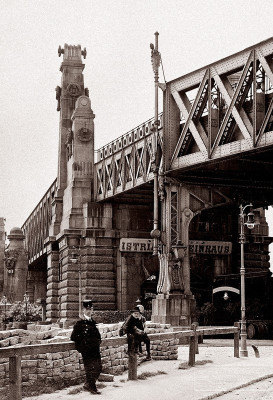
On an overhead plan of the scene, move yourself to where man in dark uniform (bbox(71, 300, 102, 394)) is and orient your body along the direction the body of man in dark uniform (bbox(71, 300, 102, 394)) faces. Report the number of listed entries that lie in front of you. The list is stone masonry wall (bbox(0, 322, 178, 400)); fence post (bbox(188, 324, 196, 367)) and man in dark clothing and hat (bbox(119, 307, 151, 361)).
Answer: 0

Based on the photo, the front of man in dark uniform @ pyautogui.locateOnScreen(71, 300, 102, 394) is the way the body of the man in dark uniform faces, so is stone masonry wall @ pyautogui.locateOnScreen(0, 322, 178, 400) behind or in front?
behind

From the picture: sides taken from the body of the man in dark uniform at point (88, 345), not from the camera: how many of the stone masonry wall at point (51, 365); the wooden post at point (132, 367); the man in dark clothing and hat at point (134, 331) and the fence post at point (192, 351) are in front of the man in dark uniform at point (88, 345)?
0

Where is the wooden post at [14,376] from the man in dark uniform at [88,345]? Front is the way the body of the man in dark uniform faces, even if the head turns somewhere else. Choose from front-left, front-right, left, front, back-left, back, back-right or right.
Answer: front-right

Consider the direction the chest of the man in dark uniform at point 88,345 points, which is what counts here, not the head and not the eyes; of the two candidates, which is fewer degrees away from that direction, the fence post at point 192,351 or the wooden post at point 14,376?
the wooden post

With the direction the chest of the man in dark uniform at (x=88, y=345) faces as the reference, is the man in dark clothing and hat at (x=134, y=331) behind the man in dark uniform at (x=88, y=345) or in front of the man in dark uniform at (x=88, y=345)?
behind

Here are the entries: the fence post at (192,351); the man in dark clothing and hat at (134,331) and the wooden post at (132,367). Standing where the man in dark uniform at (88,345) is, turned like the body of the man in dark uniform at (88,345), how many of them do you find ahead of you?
0

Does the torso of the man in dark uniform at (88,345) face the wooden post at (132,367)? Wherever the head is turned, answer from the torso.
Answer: no

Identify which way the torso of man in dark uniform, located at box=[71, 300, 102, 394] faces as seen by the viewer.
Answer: toward the camera

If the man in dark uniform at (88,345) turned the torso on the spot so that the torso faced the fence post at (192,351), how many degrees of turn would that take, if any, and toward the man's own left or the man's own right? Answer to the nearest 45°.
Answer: approximately 135° to the man's own left
